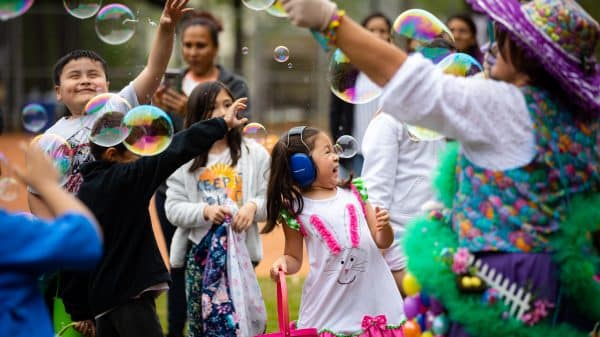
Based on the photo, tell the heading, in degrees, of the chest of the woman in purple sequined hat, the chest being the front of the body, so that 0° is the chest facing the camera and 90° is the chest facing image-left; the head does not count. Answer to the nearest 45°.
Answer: approximately 135°

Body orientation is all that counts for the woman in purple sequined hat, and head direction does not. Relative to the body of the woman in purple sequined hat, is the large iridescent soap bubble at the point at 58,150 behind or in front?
in front

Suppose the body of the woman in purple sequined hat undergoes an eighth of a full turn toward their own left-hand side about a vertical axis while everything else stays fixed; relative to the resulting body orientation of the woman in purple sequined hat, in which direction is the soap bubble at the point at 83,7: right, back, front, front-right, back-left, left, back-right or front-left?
front-right

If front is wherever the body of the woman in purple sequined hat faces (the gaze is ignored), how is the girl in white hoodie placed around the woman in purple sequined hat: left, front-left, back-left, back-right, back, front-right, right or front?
front

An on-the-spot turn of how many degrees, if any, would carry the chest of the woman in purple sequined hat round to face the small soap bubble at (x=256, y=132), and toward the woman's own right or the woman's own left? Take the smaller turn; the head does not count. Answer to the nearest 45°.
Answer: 0° — they already face it

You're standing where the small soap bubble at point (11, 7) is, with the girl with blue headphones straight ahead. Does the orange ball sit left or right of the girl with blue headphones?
right

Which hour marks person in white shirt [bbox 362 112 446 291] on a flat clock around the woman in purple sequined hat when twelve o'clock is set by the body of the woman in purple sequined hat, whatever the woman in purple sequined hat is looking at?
The person in white shirt is roughly at 1 o'clock from the woman in purple sequined hat.

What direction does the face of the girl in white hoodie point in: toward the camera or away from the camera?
toward the camera
